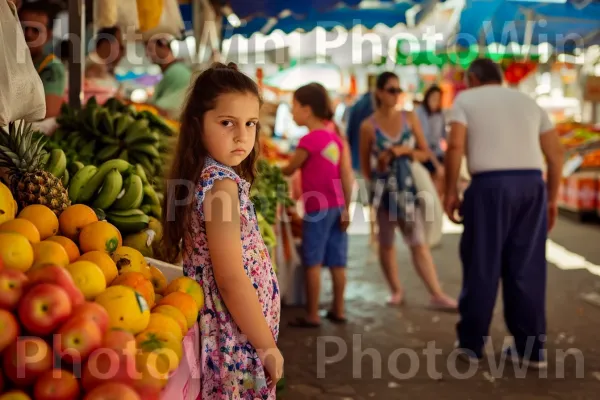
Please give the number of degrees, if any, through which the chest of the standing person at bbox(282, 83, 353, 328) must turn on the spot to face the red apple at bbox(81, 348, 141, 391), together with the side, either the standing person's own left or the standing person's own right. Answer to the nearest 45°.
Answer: approximately 135° to the standing person's own left

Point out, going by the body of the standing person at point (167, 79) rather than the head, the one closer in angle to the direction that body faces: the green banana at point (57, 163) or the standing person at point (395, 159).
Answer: the green banana

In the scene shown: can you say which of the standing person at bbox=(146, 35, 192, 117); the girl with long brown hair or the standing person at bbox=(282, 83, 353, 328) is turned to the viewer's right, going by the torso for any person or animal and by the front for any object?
the girl with long brown hair

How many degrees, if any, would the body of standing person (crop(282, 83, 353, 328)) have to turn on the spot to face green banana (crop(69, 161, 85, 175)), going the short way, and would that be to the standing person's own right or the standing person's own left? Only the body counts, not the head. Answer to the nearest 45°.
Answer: approximately 90° to the standing person's own left

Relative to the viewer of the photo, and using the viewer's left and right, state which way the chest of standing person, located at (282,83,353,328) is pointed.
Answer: facing away from the viewer and to the left of the viewer

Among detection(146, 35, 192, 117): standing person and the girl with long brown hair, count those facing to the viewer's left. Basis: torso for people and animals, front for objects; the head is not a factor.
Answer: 1

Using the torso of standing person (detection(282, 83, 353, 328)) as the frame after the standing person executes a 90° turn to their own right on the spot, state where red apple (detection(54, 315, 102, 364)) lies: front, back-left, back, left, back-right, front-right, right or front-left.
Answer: back-right

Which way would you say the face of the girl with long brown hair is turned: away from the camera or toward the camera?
toward the camera
